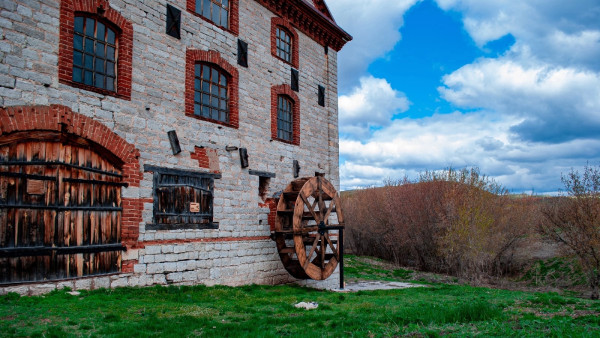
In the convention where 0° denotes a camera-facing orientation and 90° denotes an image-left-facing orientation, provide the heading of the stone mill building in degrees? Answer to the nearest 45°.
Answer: approximately 315°

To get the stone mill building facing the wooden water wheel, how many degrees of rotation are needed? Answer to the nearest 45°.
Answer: approximately 90° to its left

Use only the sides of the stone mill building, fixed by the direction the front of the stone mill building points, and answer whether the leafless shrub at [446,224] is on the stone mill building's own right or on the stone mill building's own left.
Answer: on the stone mill building's own left
